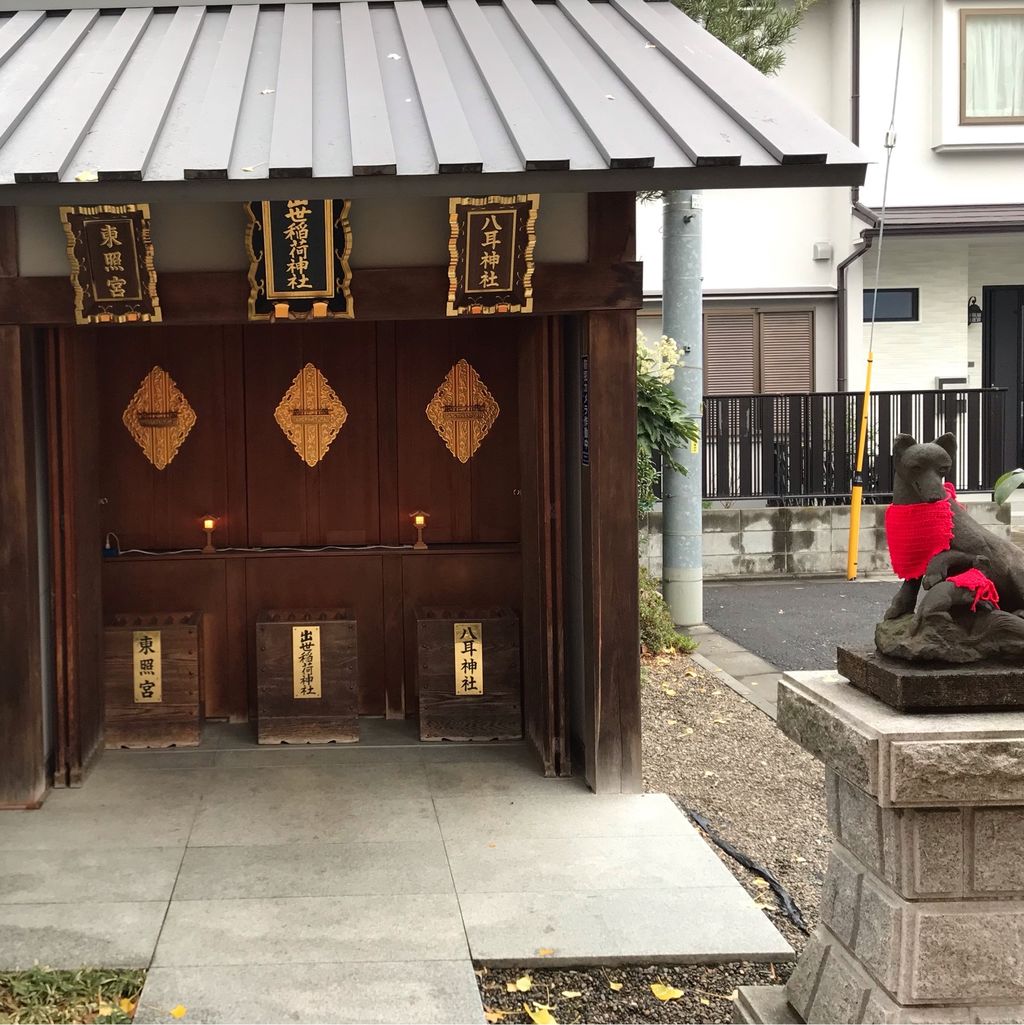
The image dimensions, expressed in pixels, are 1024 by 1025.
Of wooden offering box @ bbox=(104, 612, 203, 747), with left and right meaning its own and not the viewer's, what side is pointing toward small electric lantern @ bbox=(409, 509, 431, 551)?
left

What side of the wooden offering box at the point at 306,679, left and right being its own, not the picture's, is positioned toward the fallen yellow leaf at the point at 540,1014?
front

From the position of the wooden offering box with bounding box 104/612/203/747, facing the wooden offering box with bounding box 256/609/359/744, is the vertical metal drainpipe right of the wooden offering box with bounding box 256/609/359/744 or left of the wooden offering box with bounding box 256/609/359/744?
left

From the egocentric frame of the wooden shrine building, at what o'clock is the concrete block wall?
The concrete block wall is roughly at 7 o'clock from the wooden shrine building.

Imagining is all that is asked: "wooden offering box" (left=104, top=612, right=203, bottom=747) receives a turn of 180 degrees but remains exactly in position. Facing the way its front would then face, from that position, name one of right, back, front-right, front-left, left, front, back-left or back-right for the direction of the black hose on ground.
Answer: back-right

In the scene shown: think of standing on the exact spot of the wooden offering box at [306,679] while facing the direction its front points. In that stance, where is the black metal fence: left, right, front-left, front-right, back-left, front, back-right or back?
back-left

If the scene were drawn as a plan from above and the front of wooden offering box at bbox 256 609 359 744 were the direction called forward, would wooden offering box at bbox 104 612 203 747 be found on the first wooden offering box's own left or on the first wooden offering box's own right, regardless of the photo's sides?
on the first wooden offering box's own right

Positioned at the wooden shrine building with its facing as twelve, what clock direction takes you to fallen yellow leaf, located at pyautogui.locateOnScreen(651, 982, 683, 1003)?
The fallen yellow leaf is roughly at 11 o'clock from the wooden shrine building.

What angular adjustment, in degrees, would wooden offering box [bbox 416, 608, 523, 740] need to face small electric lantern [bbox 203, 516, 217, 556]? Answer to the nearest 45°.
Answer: approximately 90° to its right

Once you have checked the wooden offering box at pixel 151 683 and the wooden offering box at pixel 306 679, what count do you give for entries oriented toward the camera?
2

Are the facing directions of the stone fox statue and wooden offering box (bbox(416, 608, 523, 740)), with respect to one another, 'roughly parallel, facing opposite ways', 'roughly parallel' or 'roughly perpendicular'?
roughly perpendicular

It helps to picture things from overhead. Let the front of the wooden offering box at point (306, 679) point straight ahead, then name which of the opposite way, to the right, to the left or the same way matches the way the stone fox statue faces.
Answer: to the right

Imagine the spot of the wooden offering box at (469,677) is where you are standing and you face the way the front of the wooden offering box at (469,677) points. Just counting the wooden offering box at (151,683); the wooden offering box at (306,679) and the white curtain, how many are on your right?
2

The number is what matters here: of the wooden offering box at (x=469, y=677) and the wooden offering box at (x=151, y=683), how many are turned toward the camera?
2
